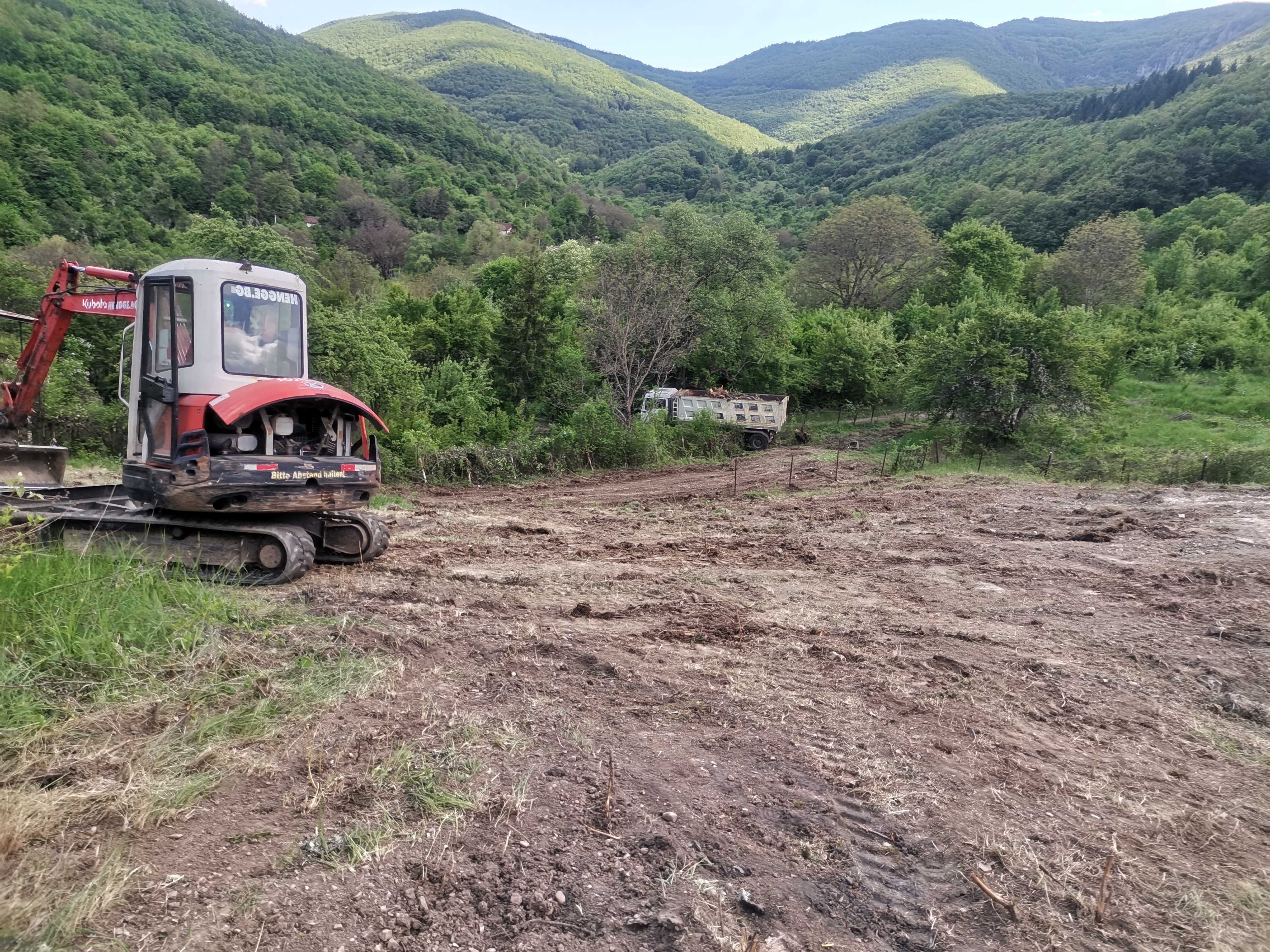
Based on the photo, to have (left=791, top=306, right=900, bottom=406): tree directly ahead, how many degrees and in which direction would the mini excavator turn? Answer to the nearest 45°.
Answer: approximately 90° to its right

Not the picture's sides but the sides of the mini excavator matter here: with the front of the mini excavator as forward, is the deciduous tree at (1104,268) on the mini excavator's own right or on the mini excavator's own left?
on the mini excavator's own right

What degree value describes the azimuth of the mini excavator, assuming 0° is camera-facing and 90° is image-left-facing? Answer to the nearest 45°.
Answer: approximately 135°

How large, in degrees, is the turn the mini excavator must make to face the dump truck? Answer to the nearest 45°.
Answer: approximately 90° to its right

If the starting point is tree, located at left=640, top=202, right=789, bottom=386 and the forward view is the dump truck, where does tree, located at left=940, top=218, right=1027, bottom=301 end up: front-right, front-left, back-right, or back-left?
back-left

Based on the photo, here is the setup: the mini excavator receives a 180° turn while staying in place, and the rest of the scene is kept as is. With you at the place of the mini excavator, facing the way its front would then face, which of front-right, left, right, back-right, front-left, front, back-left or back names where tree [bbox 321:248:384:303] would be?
back-left

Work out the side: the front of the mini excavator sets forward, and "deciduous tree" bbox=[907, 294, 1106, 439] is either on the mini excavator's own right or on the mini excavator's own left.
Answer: on the mini excavator's own right

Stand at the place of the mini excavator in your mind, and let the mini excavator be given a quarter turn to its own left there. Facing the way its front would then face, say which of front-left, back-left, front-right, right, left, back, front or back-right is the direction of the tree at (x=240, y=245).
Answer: back-right

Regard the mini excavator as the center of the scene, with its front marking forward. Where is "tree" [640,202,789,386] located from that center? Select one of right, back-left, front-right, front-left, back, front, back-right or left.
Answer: right

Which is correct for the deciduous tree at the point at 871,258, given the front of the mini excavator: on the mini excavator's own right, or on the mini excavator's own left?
on the mini excavator's own right
